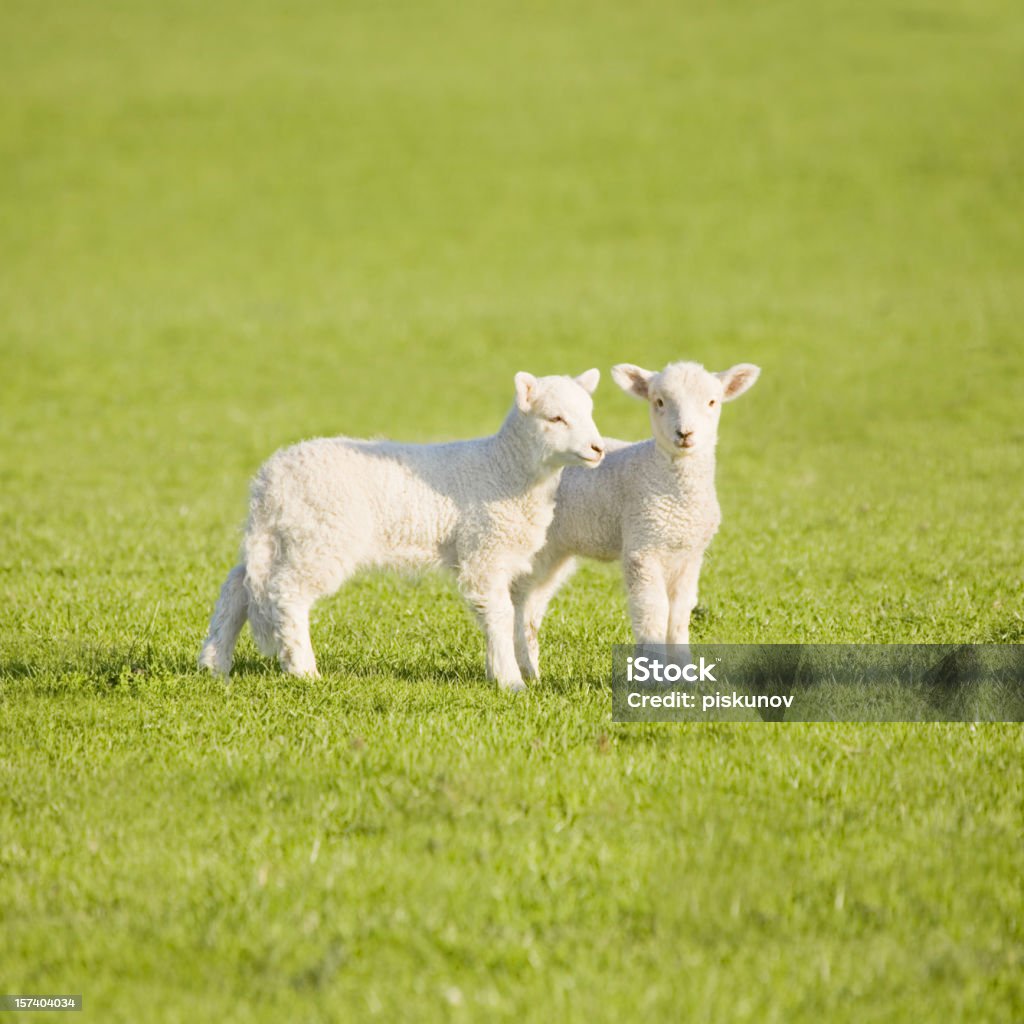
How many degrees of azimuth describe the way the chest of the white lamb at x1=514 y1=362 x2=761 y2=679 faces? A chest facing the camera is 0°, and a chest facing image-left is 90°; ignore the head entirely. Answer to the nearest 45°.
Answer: approximately 315°

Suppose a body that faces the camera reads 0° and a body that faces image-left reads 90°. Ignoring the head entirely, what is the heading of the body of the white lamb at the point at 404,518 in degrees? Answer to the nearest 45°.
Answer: approximately 270°

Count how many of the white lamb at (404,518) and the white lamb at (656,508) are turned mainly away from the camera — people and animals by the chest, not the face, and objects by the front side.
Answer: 0

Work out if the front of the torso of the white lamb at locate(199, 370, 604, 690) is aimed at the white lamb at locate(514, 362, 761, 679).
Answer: yes

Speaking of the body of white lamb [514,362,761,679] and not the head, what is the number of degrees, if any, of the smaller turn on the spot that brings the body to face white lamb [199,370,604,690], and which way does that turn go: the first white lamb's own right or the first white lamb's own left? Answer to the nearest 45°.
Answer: approximately 135° to the first white lamb's own right
